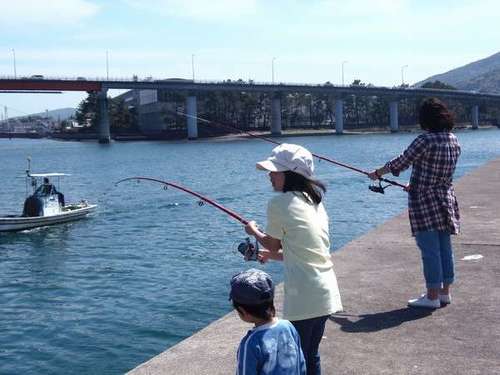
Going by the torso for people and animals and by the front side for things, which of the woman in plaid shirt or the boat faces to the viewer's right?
the boat

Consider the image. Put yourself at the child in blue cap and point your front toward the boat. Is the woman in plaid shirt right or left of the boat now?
right

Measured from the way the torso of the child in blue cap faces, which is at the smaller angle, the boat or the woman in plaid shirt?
the boat

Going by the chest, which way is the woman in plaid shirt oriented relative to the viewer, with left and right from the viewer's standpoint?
facing away from the viewer and to the left of the viewer

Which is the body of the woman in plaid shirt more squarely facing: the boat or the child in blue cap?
the boat

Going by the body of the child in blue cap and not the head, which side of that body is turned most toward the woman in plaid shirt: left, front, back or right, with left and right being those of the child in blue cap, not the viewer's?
right

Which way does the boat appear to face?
to the viewer's right

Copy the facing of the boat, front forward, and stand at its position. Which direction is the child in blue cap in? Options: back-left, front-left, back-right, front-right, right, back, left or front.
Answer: right

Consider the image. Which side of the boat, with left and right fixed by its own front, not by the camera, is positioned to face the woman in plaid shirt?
right

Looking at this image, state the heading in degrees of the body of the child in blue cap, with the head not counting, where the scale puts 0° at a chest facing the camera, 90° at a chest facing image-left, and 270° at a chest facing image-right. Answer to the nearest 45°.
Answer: approximately 135°

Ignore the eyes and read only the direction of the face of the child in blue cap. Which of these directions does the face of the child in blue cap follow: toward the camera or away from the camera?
away from the camera
